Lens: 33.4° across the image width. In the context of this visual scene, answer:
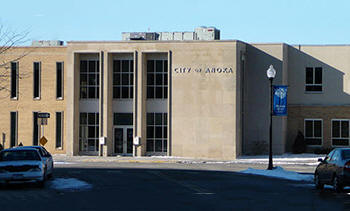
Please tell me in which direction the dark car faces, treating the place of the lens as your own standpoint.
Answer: facing away from the viewer and to the left of the viewer

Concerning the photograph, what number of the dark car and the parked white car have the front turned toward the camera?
1

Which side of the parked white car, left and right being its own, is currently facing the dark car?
left

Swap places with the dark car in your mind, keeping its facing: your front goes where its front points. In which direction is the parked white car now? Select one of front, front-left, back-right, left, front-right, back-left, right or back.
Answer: front-left

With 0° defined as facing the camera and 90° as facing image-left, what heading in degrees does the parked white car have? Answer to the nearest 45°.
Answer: approximately 0°

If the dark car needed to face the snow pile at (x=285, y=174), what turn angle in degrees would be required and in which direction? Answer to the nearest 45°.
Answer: approximately 45° to its right

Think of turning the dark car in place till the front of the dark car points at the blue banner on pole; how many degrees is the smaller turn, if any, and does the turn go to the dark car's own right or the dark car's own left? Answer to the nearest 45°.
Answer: approximately 45° to the dark car's own right

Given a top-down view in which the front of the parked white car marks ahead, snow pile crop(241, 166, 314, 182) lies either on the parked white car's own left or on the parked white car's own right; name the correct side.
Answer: on the parked white car's own left
